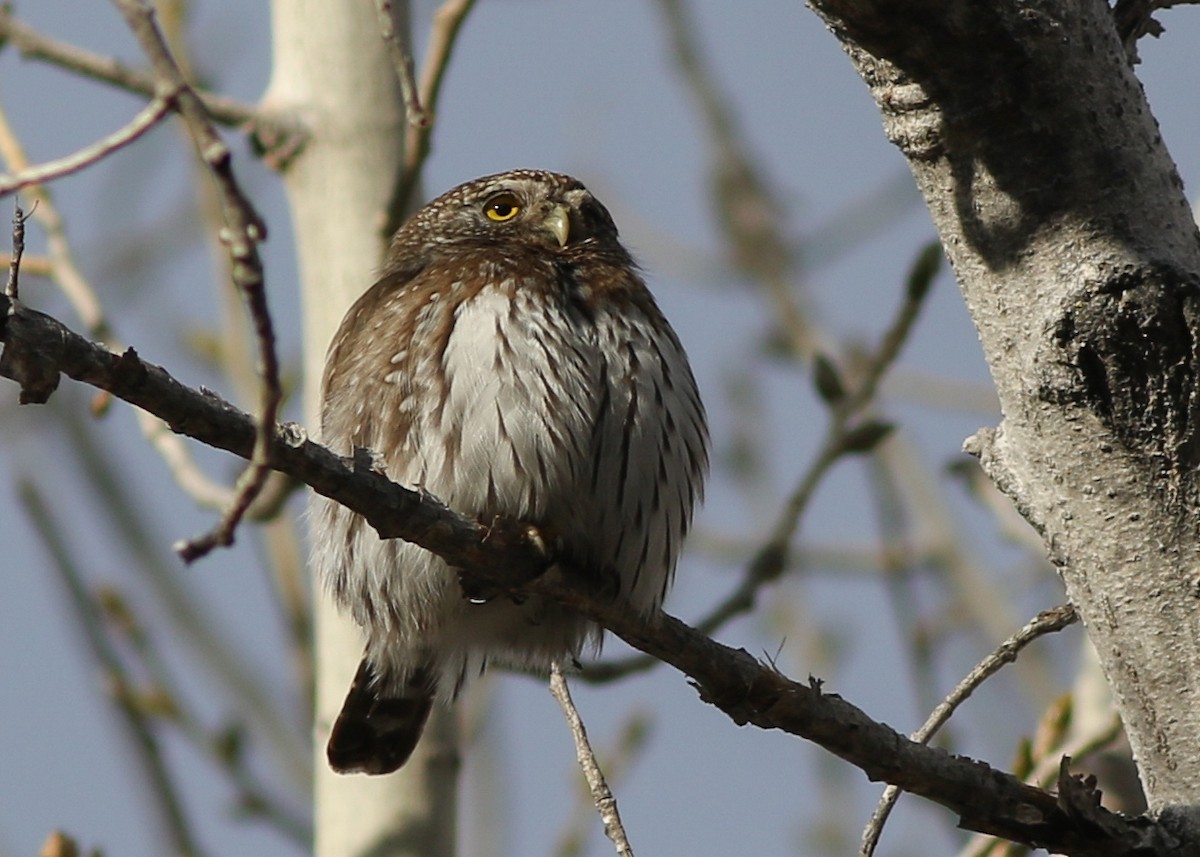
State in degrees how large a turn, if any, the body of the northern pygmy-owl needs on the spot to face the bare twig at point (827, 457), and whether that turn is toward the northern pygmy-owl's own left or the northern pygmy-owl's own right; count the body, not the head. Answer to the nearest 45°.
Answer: approximately 90° to the northern pygmy-owl's own left

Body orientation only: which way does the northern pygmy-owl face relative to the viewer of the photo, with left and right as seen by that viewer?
facing the viewer and to the right of the viewer

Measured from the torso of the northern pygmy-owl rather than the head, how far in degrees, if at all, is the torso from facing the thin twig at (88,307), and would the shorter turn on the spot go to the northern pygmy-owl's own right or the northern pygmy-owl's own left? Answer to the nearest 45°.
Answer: approximately 135° to the northern pygmy-owl's own right

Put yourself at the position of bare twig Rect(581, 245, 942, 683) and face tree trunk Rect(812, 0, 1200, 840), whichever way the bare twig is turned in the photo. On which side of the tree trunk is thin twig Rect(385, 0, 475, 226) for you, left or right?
right
